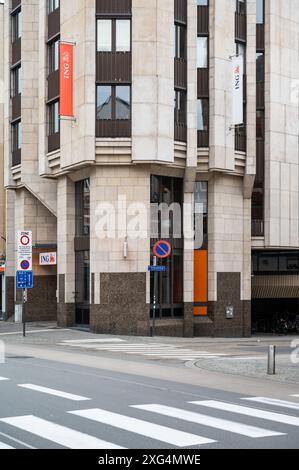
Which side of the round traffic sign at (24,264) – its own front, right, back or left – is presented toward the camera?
front

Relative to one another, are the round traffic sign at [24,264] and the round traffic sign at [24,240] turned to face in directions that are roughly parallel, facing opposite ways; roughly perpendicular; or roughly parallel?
roughly parallel

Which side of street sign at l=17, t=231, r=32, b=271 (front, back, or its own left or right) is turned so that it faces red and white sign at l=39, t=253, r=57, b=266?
back

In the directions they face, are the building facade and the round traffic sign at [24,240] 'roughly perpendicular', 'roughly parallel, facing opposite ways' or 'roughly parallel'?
roughly parallel

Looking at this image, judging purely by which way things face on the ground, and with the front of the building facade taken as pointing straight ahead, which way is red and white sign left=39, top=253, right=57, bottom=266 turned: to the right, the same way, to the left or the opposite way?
the same way

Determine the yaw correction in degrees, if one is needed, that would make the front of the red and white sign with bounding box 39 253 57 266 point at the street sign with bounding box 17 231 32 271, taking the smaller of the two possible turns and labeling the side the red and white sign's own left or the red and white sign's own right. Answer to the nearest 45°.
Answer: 0° — it already faces it

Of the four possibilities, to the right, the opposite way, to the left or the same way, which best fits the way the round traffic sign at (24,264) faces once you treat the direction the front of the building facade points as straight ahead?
the same way

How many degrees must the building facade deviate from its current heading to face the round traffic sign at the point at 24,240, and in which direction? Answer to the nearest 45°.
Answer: approximately 45° to its right

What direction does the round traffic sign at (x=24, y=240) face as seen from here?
toward the camera

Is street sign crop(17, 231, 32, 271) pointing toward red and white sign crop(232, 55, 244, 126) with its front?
no

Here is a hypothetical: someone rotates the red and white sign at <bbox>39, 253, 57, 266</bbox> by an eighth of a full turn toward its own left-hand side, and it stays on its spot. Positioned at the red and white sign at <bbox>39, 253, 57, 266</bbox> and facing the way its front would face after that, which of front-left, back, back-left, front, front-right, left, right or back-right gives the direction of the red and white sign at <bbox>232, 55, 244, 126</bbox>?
front

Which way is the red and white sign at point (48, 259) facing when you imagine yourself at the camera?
facing the viewer

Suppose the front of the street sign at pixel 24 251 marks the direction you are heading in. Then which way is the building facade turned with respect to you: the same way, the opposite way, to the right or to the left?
the same way

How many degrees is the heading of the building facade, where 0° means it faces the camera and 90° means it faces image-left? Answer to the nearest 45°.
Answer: approximately 0°
